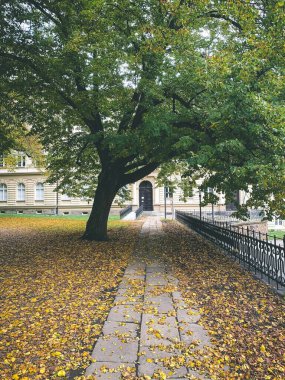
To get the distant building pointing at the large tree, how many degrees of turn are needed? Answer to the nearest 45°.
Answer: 0° — it already faces it

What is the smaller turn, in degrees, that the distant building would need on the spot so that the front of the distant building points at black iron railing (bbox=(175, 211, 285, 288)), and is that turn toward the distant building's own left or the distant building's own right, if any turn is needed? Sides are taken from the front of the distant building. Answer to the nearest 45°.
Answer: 0° — it already faces it

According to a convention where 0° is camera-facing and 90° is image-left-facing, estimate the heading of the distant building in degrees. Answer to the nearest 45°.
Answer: approximately 0°
